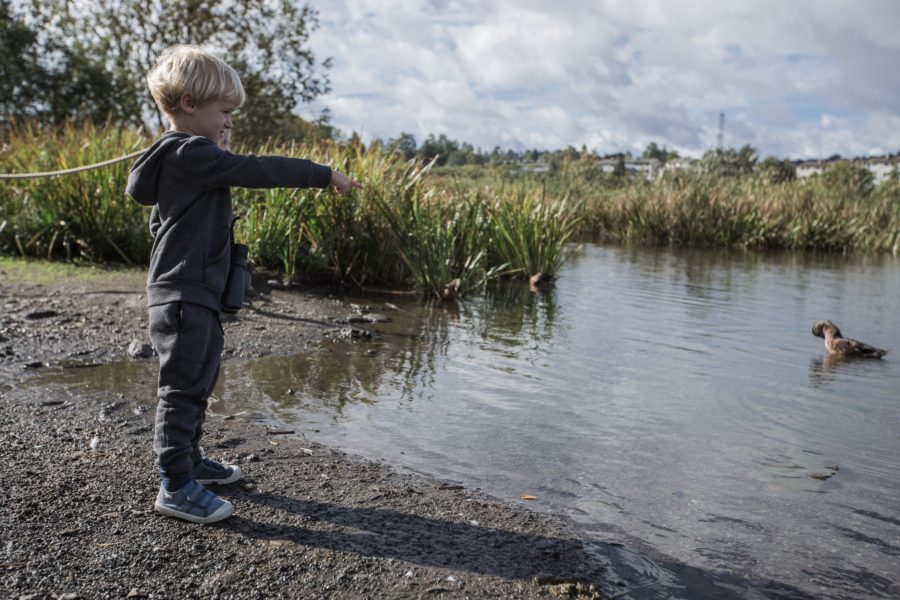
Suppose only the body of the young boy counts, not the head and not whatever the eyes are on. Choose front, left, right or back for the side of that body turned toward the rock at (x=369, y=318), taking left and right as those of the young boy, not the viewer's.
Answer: left

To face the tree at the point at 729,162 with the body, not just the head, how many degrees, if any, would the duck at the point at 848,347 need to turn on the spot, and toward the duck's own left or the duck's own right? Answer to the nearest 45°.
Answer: approximately 90° to the duck's own right

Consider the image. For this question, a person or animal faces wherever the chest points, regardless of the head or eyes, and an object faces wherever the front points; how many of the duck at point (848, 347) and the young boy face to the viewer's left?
1

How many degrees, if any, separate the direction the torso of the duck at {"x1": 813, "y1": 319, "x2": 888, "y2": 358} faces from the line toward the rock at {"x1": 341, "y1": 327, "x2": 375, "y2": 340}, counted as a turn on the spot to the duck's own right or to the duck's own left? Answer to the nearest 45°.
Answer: approximately 45° to the duck's own left

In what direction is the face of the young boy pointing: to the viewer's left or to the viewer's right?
to the viewer's right

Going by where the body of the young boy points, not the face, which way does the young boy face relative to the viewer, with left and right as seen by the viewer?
facing to the right of the viewer

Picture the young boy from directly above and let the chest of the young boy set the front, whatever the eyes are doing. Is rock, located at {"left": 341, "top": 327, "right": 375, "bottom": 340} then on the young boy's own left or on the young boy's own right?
on the young boy's own left

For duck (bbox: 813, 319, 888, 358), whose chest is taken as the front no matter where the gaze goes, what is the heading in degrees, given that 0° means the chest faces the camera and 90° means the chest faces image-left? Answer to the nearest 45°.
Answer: approximately 90°

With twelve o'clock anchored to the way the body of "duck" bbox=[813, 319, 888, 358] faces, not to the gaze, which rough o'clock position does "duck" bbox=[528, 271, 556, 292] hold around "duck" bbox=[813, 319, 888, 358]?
"duck" bbox=[528, 271, 556, 292] is roughly at 1 o'clock from "duck" bbox=[813, 319, 888, 358].

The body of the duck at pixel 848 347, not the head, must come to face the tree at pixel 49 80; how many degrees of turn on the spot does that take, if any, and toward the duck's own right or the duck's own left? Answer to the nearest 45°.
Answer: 0° — it already faces it

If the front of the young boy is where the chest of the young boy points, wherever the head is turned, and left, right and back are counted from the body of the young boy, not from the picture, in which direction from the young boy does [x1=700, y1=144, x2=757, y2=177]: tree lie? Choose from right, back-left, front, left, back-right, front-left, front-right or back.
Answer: front-left

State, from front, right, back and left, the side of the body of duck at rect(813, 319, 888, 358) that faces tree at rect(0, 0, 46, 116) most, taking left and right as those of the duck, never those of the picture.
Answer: front

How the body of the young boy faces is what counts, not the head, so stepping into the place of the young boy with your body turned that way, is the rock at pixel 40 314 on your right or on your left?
on your left
